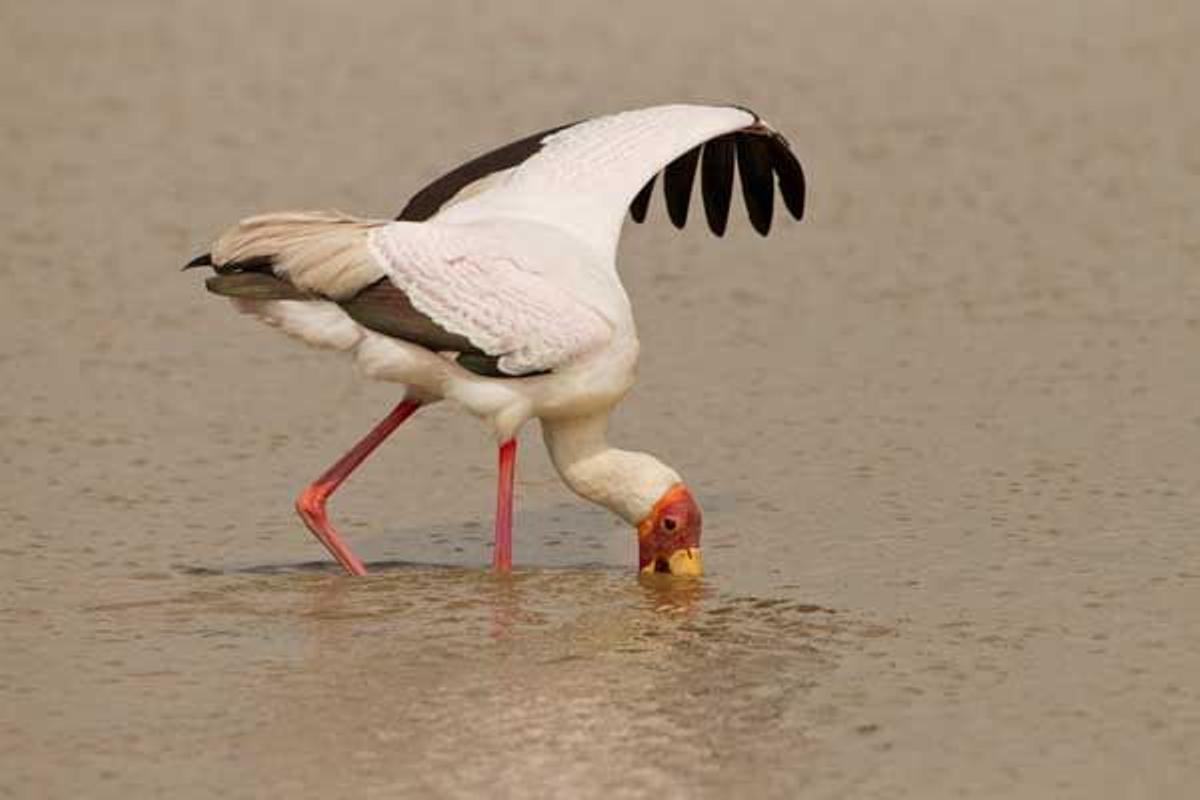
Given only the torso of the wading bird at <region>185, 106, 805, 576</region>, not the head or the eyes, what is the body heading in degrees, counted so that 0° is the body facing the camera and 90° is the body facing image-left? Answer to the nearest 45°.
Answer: approximately 270°
